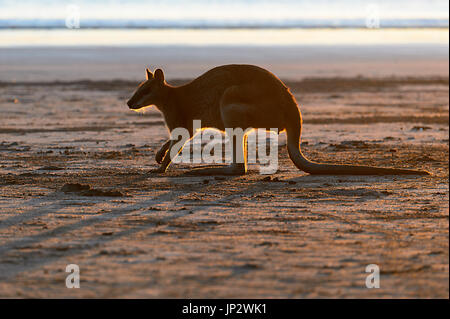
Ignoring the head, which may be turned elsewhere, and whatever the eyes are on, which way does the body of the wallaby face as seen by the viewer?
to the viewer's left
